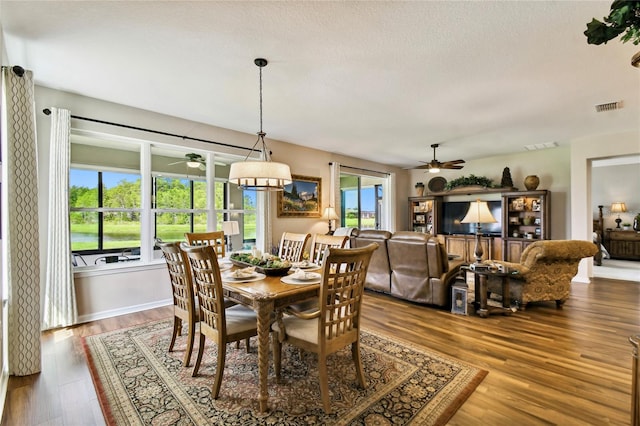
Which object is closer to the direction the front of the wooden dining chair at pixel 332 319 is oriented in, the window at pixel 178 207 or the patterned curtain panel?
the window

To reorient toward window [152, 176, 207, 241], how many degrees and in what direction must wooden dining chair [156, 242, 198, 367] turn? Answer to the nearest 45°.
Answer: approximately 45° to its left

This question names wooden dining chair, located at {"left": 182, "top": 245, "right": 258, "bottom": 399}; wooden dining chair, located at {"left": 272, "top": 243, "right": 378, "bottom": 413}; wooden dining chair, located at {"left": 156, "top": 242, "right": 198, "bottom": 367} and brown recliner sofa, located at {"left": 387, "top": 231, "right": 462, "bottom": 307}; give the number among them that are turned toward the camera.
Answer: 0

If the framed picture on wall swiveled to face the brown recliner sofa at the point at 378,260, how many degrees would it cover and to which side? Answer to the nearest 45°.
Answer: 0° — it already faces it

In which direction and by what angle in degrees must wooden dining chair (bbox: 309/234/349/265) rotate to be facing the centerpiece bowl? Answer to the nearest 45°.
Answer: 0° — it already faces it

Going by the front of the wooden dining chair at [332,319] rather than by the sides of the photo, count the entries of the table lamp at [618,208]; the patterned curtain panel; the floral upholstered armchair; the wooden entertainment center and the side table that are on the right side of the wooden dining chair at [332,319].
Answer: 4

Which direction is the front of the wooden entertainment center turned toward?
toward the camera

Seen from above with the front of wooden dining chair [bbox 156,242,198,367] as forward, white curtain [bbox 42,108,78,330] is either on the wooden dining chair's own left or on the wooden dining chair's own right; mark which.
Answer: on the wooden dining chair's own left

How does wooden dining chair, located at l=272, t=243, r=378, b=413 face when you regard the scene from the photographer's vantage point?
facing away from the viewer and to the left of the viewer

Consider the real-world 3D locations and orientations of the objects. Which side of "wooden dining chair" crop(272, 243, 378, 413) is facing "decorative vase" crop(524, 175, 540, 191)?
right

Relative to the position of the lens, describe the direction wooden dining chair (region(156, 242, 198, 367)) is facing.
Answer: facing away from the viewer and to the right of the viewer

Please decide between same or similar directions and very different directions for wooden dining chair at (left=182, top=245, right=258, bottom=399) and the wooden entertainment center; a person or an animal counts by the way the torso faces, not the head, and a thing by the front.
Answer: very different directions

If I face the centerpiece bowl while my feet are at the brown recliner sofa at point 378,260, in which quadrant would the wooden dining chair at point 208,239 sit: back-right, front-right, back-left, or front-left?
front-right

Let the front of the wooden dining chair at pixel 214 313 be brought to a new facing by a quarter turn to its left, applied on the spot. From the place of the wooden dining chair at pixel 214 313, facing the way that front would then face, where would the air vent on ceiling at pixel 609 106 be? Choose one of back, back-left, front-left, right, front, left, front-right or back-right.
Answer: back-right

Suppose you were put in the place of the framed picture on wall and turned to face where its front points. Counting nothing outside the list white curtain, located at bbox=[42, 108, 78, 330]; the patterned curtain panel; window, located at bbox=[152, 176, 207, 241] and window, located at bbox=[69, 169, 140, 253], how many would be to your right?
4

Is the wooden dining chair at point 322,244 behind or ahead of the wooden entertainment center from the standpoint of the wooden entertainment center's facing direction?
ahead

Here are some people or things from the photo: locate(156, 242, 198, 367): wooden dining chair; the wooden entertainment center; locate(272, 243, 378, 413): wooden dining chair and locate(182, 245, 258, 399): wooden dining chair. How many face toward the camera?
1

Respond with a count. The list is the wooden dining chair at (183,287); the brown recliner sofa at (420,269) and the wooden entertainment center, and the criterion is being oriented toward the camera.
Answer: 1
